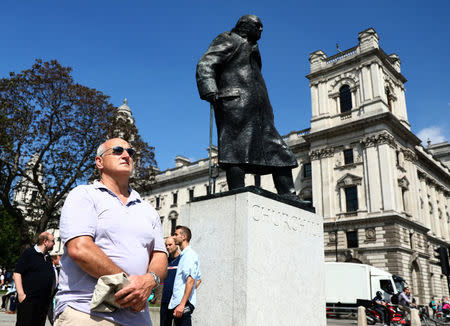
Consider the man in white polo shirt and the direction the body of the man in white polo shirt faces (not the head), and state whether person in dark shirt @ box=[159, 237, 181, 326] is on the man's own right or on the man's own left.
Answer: on the man's own left

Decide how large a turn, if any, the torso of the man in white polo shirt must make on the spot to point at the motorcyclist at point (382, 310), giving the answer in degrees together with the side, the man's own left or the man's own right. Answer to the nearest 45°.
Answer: approximately 90° to the man's own left

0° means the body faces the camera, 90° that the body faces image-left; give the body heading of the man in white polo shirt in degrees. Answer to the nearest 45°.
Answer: approximately 315°

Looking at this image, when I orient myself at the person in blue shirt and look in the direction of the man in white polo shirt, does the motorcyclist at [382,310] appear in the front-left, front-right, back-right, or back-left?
back-left
